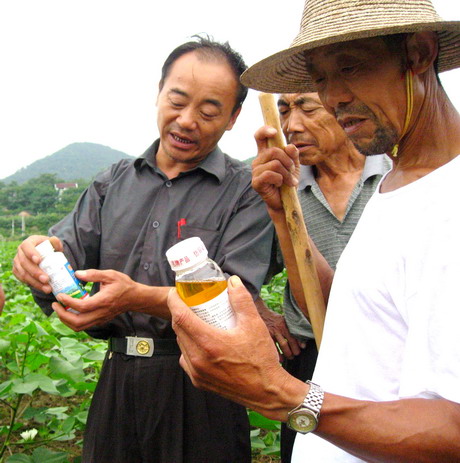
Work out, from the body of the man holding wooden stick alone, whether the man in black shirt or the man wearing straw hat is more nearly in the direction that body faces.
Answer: the man in black shirt

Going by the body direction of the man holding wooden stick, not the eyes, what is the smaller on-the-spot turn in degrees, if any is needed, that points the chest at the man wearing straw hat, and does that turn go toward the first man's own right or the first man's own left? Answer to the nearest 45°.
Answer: approximately 45° to the first man's own left

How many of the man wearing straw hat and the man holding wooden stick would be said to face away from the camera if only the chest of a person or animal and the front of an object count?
0

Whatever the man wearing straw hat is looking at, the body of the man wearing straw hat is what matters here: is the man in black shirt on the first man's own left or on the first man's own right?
on the first man's own right

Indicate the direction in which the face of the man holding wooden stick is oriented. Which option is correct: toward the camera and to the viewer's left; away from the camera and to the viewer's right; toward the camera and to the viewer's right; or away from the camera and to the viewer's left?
toward the camera and to the viewer's left

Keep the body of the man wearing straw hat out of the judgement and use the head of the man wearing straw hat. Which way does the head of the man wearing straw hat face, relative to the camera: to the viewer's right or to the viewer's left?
to the viewer's left

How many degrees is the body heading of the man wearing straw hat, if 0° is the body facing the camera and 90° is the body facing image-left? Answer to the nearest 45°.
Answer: approximately 45°
